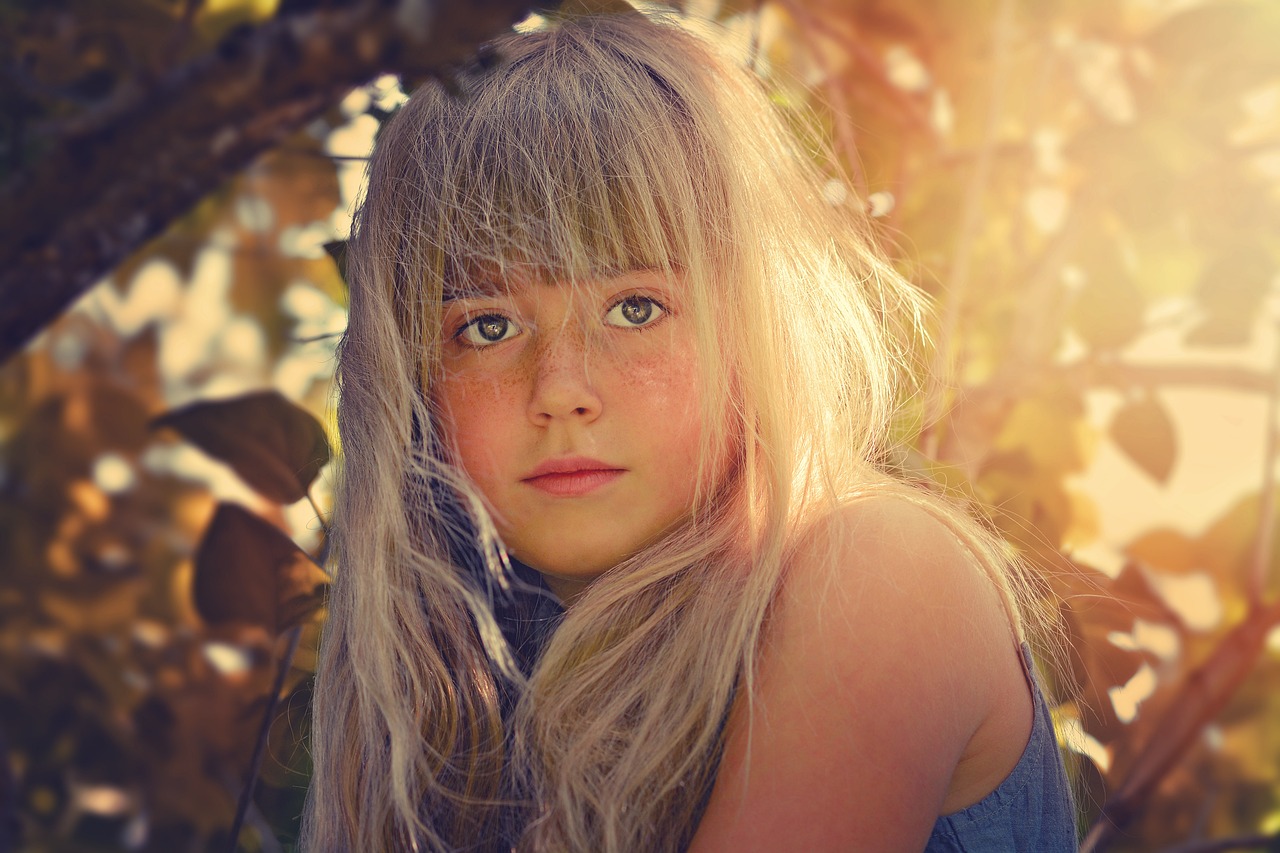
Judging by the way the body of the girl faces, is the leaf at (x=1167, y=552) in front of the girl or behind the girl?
behind

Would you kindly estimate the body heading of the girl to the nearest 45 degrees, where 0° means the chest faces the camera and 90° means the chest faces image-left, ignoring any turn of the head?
approximately 45°

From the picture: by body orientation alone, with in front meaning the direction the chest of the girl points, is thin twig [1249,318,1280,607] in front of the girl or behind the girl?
behind

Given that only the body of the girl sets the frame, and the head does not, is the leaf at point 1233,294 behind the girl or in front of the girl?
behind
